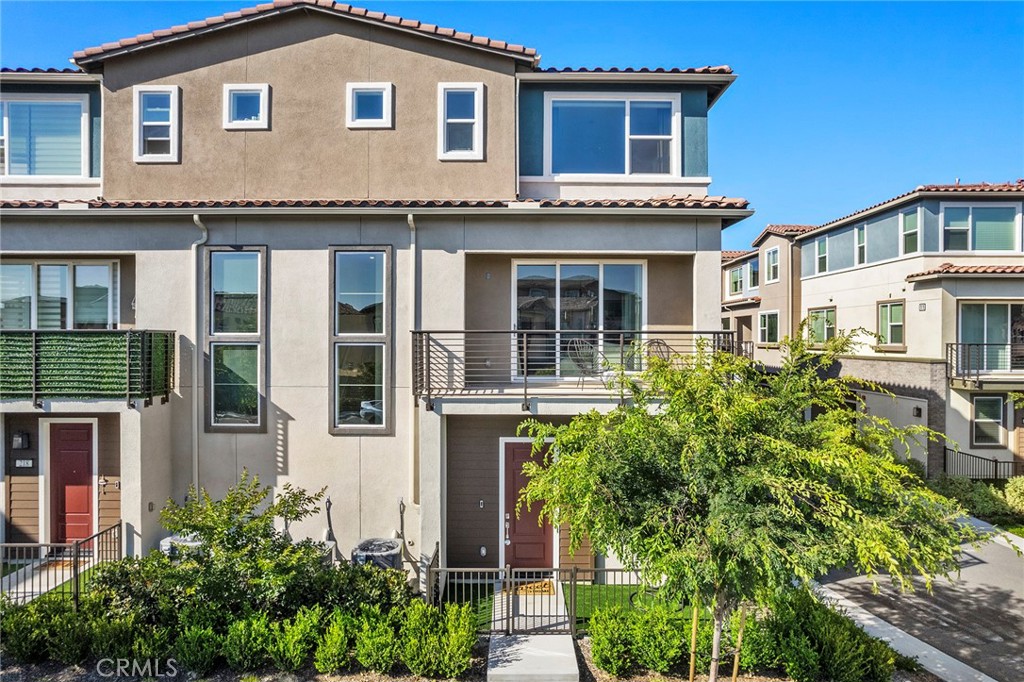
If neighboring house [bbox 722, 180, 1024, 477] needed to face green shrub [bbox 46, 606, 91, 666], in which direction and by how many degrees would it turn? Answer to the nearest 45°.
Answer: approximately 45° to its right

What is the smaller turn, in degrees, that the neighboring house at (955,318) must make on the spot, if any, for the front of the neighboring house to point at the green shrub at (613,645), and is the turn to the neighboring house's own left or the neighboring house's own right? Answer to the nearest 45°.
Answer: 0° — it already faces it

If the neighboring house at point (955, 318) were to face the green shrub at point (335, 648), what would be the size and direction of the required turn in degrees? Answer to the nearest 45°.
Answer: approximately 45° to its right

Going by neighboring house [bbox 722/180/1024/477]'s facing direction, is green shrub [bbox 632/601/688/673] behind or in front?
in front

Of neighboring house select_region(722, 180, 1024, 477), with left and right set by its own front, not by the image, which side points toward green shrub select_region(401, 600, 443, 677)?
front

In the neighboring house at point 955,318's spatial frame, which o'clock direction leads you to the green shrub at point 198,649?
The green shrub is roughly at 1 o'clock from the neighboring house.

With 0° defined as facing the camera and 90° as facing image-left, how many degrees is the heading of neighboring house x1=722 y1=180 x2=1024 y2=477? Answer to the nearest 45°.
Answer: approximately 0°

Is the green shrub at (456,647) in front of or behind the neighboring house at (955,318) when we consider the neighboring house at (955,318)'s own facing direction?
in front
